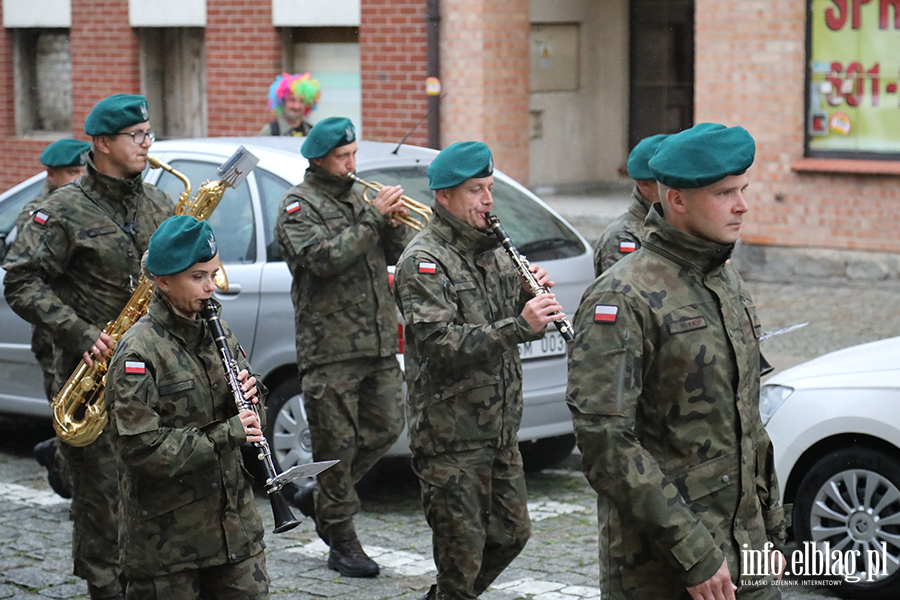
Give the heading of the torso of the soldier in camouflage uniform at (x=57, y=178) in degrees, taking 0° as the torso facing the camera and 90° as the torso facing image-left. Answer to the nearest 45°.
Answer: approximately 315°

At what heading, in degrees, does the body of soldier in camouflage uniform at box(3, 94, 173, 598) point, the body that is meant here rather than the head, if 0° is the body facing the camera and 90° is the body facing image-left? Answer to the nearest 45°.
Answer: approximately 315°

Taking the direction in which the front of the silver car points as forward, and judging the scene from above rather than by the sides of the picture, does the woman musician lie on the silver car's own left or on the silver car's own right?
on the silver car's own left

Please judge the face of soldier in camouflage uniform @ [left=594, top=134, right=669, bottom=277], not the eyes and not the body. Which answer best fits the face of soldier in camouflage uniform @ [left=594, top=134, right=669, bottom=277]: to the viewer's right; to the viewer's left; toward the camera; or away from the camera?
to the viewer's right

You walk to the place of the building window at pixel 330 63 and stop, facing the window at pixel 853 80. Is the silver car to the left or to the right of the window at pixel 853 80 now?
right

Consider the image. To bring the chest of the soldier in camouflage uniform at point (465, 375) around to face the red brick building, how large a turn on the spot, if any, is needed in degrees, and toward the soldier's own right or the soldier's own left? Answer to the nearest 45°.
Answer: approximately 135° to the soldier's own left

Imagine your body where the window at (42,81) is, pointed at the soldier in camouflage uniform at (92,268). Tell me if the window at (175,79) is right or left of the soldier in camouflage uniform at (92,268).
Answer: left

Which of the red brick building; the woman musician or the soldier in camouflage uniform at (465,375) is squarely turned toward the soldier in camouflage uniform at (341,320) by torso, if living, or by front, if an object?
the red brick building

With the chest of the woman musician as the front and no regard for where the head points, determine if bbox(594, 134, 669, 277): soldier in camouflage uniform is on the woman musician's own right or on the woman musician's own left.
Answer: on the woman musician's own left

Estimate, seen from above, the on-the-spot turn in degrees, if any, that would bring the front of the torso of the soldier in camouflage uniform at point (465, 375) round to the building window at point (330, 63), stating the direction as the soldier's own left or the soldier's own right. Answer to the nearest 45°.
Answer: approximately 135° to the soldier's own left

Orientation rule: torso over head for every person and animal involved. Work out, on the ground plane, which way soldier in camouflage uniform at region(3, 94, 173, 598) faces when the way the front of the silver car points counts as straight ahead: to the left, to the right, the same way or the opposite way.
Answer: the opposite way

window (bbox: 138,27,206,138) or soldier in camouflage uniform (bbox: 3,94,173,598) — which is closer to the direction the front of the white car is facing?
the soldier in camouflage uniform
